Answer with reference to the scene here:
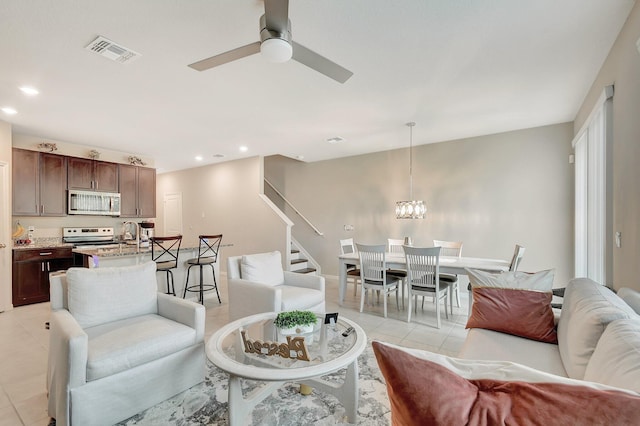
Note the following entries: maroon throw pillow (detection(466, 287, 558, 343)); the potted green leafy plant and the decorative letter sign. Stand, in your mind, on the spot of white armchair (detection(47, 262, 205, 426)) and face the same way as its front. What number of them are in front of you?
3

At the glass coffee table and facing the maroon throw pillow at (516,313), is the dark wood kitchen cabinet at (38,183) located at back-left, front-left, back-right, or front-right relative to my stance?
back-left

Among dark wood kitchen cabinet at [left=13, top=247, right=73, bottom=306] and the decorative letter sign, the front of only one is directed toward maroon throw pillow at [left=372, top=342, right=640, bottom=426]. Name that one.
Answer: the dark wood kitchen cabinet

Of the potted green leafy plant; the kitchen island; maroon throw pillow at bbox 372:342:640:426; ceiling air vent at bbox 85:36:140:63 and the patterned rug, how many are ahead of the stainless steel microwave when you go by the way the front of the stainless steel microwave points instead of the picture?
5

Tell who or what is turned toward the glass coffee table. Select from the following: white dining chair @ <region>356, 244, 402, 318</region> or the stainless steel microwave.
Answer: the stainless steel microwave

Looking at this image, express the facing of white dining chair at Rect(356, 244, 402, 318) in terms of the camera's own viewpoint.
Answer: facing away from the viewer and to the right of the viewer

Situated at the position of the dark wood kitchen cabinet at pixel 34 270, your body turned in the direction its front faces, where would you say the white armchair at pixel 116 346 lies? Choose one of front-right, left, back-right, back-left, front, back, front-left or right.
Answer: front

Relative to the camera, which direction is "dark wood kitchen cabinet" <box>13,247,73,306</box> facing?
toward the camera

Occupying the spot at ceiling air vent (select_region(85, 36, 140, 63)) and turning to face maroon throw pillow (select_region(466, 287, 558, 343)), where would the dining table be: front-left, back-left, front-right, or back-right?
front-left

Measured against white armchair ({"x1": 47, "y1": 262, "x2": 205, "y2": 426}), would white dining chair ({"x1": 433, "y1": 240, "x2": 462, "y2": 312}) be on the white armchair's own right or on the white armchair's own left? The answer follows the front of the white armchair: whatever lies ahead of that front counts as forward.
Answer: on the white armchair's own left

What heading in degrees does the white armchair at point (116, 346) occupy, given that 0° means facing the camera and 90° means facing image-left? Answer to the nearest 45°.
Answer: approximately 315°

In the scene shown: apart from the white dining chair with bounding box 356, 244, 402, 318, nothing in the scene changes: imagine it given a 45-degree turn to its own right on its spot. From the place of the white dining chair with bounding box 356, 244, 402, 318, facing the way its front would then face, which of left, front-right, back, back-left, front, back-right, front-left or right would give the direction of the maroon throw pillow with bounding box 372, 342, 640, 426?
right
